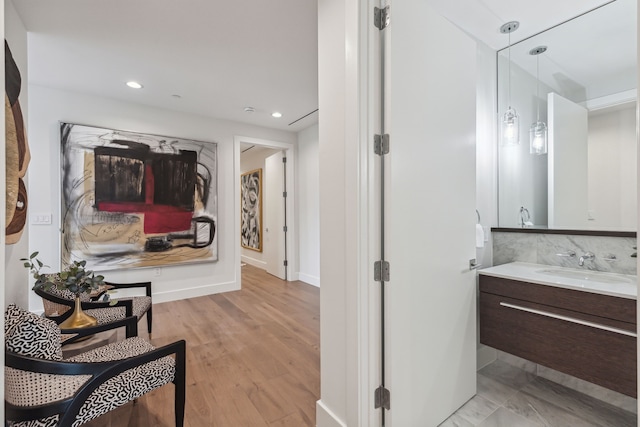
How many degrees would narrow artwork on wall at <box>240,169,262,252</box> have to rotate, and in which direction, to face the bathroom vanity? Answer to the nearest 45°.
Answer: approximately 45° to its left

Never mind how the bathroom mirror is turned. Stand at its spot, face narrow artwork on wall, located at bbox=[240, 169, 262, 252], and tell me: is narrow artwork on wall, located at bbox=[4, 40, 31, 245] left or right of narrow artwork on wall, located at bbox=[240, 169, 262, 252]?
left

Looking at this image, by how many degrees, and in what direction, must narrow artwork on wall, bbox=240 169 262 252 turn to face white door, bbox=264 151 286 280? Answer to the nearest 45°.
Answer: approximately 45° to its left

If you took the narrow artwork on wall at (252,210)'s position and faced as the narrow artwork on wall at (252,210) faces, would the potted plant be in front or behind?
in front

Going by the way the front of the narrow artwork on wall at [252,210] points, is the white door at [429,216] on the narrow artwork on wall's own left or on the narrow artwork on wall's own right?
on the narrow artwork on wall's own left

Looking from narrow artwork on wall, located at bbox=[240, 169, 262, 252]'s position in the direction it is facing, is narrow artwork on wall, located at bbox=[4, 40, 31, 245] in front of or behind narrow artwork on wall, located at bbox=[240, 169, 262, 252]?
in front
